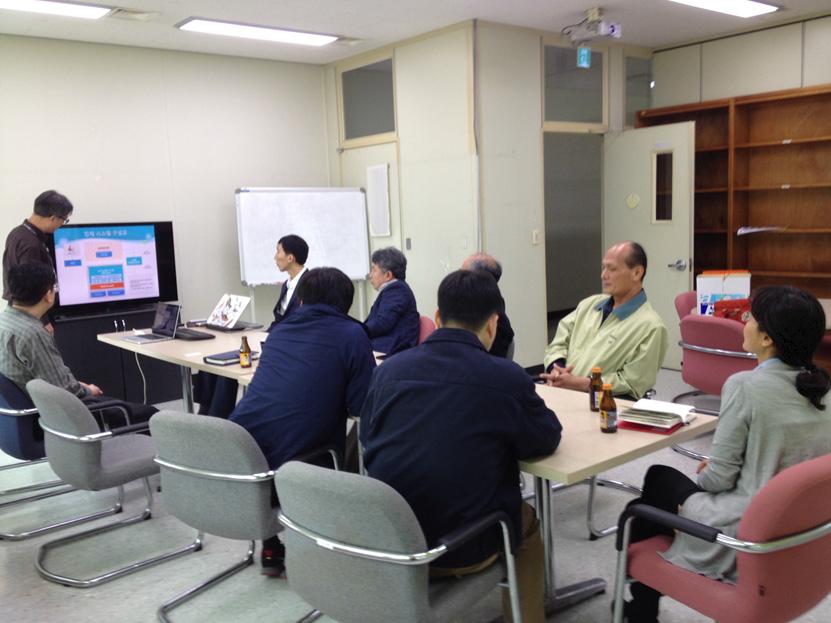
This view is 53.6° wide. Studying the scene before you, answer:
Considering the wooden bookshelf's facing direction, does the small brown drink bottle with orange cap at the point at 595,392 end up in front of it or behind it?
in front

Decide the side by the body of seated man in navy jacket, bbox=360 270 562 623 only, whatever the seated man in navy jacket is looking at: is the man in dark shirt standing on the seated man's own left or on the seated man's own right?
on the seated man's own left

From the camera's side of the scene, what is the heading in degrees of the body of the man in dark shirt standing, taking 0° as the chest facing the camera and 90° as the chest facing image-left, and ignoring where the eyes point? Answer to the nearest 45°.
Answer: approximately 270°

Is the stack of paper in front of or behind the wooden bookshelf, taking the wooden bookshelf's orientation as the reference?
in front

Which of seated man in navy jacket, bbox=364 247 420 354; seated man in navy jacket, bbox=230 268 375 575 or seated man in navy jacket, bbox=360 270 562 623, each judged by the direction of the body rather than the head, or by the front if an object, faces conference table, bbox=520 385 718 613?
seated man in navy jacket, bbox=360 270 562 623

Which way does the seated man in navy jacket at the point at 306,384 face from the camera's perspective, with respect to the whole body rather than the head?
away from the camera

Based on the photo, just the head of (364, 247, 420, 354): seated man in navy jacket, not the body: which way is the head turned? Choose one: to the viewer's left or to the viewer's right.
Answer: to the viewer's left

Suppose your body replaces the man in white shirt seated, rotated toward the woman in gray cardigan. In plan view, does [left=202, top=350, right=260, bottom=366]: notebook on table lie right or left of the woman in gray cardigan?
right

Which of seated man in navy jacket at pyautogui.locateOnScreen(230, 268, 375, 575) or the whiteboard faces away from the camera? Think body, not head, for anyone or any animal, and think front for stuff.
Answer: the seated man in navy jacket

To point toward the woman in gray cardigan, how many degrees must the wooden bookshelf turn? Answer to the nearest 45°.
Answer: approximately 45° to its left

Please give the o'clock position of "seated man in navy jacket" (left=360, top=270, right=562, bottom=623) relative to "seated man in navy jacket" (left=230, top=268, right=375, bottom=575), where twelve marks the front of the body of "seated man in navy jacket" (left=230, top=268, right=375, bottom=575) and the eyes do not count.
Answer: "seated man in navy jacket" (left=360, top=270, right=562, bottom=623) is roughly at 5 o'clock from "seated man in navy jacket" (left=230, top=268, right=375, bottom=575).

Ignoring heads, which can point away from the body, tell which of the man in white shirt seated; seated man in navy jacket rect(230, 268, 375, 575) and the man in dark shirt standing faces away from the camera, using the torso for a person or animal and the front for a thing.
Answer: the seated man in navy jacket

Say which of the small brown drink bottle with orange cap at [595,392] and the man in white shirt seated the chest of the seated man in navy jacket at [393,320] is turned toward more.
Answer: the man in white shirt seated

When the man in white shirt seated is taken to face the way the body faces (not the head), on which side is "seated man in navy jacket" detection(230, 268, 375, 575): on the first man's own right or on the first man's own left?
on the first man's own left

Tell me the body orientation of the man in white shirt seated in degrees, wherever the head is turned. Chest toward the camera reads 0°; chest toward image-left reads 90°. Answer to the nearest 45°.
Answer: approximately 45°
